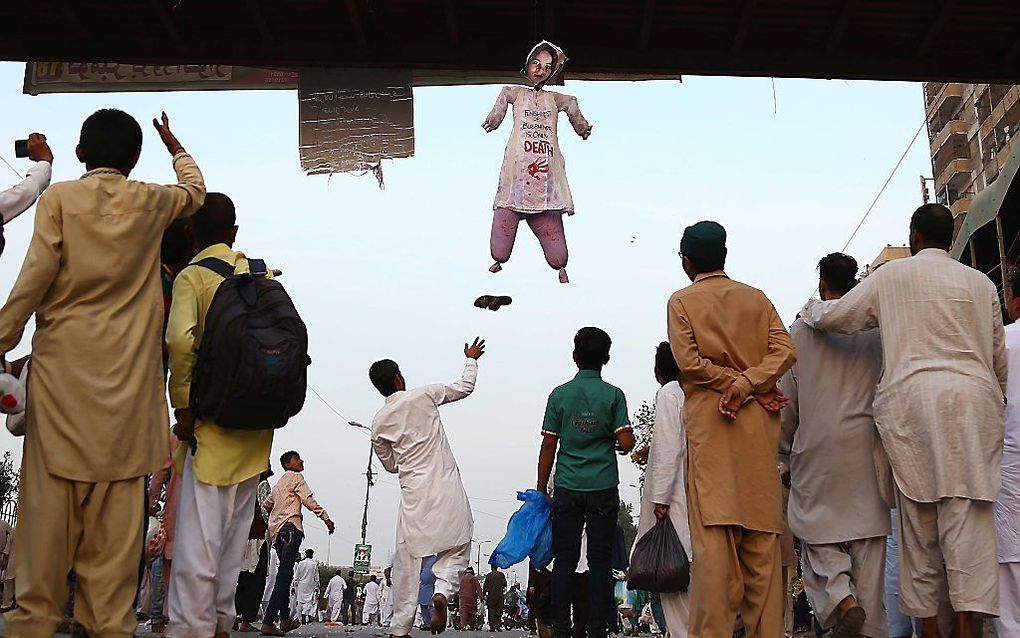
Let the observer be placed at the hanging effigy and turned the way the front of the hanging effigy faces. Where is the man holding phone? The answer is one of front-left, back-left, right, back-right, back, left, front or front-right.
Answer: front-right

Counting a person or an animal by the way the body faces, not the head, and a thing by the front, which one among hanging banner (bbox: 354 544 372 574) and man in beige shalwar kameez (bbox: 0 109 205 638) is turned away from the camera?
the man in beige shalwar kameez

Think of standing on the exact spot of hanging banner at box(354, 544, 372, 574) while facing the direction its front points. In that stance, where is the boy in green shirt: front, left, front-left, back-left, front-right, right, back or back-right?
front

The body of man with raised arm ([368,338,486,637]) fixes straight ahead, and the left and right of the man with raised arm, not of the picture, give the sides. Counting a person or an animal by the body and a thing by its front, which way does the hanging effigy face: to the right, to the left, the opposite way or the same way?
the opposite way

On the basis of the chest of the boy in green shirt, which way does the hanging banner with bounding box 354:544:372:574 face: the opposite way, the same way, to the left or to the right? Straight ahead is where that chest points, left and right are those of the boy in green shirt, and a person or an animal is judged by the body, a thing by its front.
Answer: the opposite way

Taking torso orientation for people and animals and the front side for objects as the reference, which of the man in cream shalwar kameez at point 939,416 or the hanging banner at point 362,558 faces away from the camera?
the man in cream shalwar kameez

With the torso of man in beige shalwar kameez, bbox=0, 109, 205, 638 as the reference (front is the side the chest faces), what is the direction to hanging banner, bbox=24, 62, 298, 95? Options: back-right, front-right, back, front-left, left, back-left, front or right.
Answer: front

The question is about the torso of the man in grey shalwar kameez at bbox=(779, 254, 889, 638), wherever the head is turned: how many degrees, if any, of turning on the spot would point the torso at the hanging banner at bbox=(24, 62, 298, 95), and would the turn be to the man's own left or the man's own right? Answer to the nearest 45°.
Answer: approximately 90° to the man's own left

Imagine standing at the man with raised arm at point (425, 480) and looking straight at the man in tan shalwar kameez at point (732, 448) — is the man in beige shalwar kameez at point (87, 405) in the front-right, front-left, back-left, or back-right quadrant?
front-right

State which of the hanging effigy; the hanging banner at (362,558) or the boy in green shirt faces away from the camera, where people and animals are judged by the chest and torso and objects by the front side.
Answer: the boy in green shirt

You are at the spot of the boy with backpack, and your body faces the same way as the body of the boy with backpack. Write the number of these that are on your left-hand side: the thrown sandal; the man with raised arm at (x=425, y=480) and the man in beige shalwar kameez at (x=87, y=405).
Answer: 1

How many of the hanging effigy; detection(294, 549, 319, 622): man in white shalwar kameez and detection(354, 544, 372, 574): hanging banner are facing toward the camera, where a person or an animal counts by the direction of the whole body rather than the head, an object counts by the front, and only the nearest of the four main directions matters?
2

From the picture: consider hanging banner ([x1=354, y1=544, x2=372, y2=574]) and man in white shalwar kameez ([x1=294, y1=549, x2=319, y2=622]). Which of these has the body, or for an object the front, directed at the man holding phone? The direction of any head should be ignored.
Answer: the hanging banner

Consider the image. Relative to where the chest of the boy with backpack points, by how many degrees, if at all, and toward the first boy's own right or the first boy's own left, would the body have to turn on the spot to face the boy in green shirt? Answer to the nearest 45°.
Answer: approximately 90° to the first boy's own right

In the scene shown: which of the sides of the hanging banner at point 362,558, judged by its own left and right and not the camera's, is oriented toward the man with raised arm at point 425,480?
front

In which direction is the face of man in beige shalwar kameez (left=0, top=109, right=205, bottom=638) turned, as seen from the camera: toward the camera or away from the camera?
away from the camera

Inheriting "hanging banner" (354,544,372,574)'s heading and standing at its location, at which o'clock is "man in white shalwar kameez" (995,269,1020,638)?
The man in white shalwar kameez is roughly at 12 o'clock from the hanging banner.
